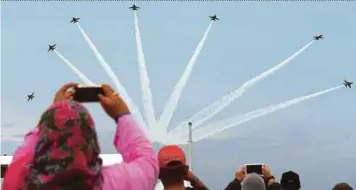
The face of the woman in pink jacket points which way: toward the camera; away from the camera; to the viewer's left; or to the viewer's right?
away from the camera

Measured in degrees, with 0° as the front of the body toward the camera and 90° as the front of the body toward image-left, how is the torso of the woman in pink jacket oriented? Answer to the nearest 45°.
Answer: approximately 180°
